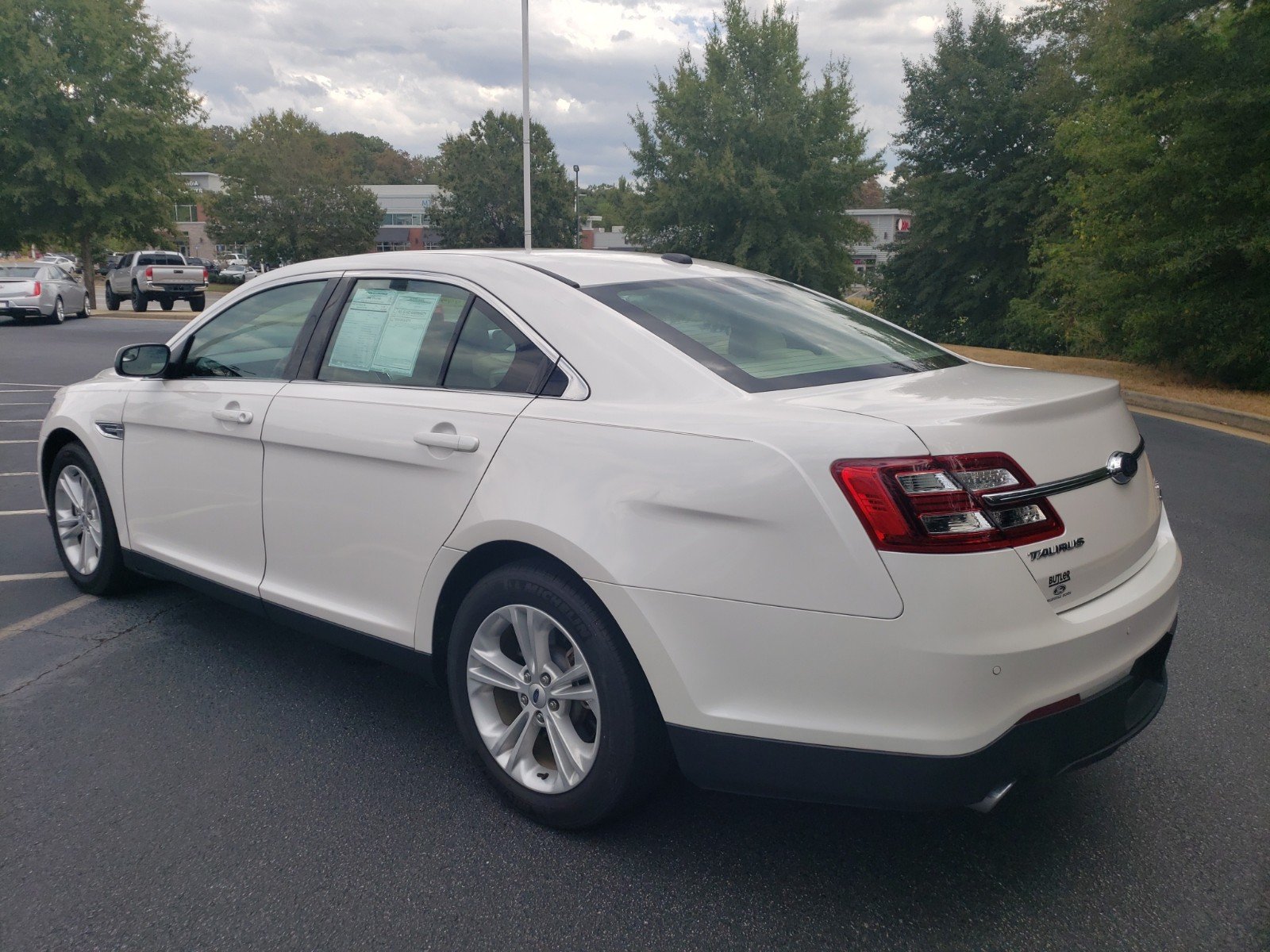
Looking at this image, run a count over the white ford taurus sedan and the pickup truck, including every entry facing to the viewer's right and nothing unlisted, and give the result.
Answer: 0

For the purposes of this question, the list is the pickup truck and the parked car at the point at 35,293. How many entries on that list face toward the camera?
0

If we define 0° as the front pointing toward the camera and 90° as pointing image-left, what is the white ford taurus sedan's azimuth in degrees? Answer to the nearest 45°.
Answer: approximately 135°

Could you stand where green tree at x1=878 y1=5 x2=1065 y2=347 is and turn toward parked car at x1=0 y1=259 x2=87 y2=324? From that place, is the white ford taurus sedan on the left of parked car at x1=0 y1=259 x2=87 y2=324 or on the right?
left

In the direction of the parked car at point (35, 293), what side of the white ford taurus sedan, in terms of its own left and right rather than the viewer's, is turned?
front

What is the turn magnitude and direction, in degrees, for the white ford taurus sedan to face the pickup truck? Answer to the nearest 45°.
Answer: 0° — it already faces it

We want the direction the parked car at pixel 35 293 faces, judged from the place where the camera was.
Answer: facing away from the viewer and to the right of the viewer

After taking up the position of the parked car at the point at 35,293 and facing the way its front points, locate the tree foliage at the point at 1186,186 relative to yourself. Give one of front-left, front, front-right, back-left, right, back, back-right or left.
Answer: right

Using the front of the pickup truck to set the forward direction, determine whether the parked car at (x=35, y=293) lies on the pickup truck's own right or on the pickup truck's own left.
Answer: on the pickup truck's own left

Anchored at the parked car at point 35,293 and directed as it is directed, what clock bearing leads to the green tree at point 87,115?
The green tree is roughly at 11 o'clock from the parked car.

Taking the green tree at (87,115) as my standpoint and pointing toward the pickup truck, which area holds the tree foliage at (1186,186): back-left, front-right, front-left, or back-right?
front-right

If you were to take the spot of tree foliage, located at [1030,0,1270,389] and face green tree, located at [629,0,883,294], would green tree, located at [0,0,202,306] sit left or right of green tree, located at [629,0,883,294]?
left

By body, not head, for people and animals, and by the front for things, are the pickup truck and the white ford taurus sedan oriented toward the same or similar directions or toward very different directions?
same or similar directions

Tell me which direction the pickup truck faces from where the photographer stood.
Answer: facing away from the viewer and to the left of the viewer
